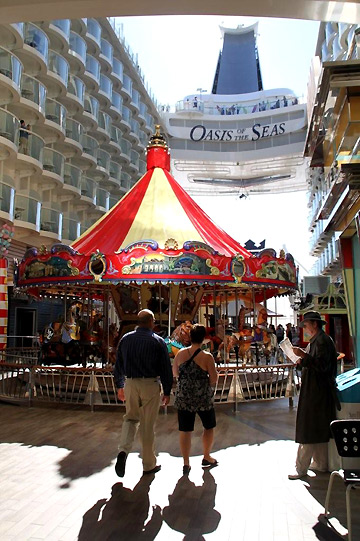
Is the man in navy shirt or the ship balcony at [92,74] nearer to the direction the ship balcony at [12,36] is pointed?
the man in navy shirt

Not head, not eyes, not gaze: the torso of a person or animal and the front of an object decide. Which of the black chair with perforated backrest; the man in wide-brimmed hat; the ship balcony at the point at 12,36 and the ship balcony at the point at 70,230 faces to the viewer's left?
the man in wide-brimmed hat

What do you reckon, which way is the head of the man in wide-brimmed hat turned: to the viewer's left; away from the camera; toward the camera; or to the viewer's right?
to the viewer's left

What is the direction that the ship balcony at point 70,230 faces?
to the viewer's right

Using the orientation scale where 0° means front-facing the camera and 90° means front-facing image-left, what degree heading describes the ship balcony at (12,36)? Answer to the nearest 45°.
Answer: approximately 315°

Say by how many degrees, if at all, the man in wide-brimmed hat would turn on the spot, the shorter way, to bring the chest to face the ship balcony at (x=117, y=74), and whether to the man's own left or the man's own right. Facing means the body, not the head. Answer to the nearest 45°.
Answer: approximately 45° to the man's own right

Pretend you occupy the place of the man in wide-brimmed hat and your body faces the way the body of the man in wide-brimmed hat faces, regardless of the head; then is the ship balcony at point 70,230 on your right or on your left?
on your right

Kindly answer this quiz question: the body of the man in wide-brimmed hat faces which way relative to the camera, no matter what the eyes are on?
to the viewer's left
